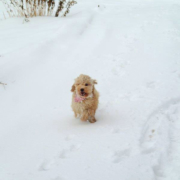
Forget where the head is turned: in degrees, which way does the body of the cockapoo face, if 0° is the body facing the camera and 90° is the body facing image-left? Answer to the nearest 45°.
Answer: approximately 0°
